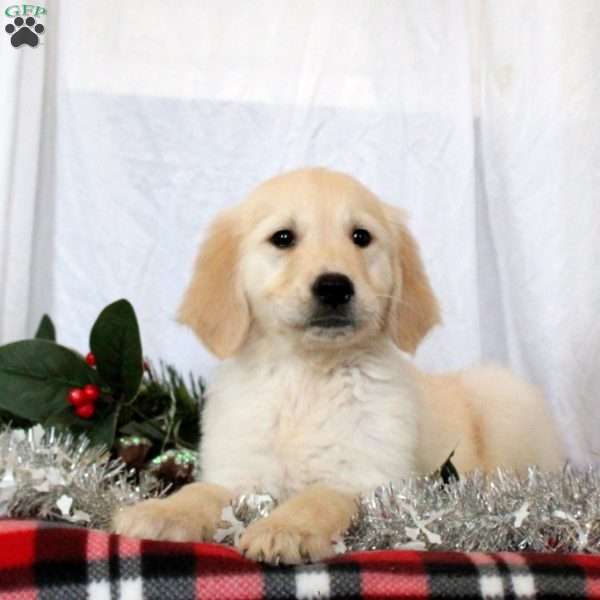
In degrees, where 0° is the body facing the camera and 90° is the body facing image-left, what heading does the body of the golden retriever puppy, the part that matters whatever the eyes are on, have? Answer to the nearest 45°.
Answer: approximately 45°
